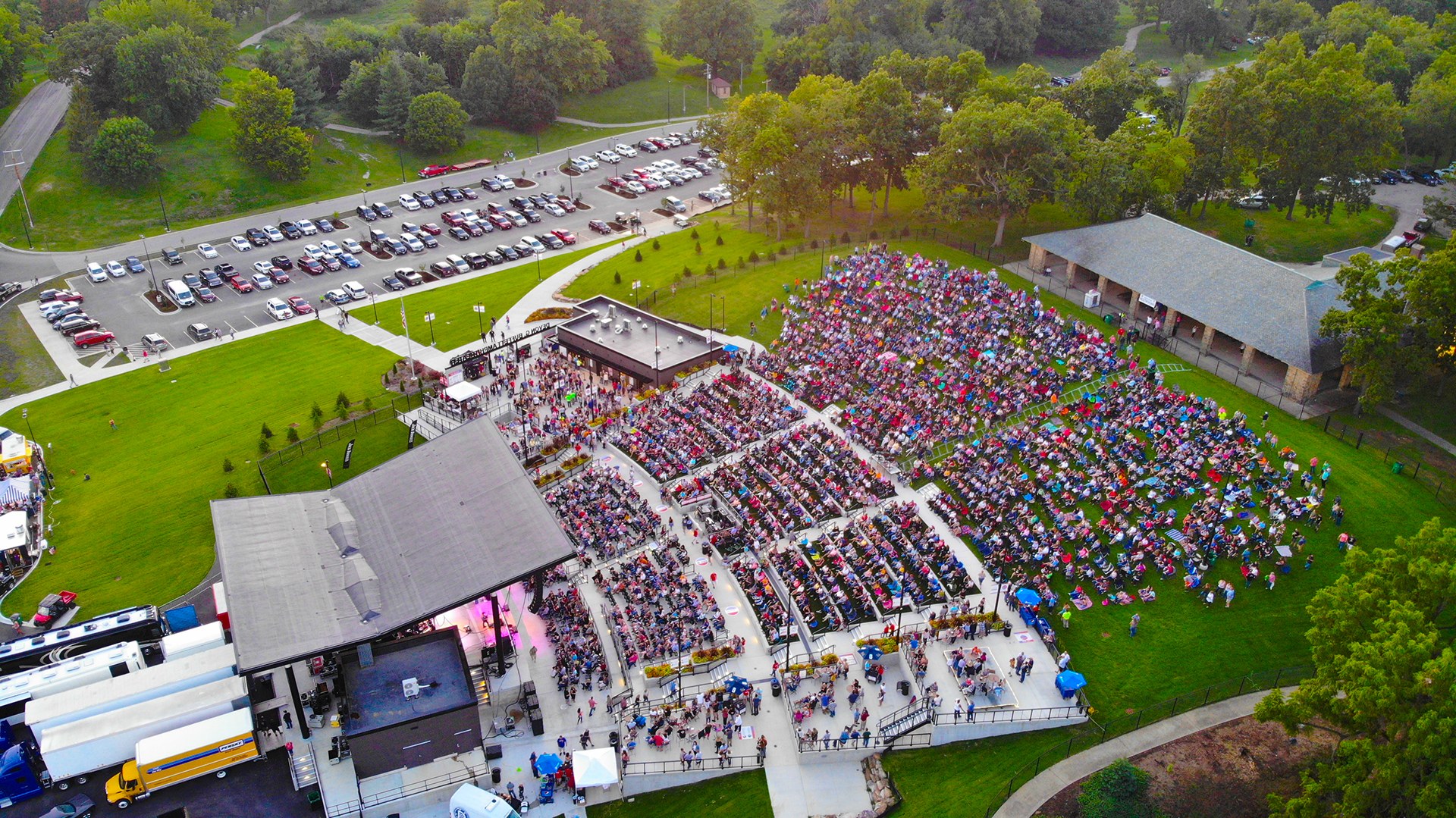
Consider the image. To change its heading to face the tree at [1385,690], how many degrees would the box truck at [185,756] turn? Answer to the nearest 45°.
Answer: approximately 135° to its left

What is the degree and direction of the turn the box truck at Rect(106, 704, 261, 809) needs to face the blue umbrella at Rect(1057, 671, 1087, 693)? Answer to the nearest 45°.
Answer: approximately 135° to its left

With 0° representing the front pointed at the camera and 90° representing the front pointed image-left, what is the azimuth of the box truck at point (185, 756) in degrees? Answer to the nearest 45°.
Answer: approximately 90°

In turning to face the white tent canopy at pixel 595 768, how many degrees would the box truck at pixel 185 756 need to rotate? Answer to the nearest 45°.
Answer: approximately 135° to its left

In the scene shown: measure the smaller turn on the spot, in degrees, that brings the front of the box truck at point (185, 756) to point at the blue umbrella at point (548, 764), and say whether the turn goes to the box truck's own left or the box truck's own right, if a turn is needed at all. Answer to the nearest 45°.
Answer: approximately 135° to the box truck's own left
